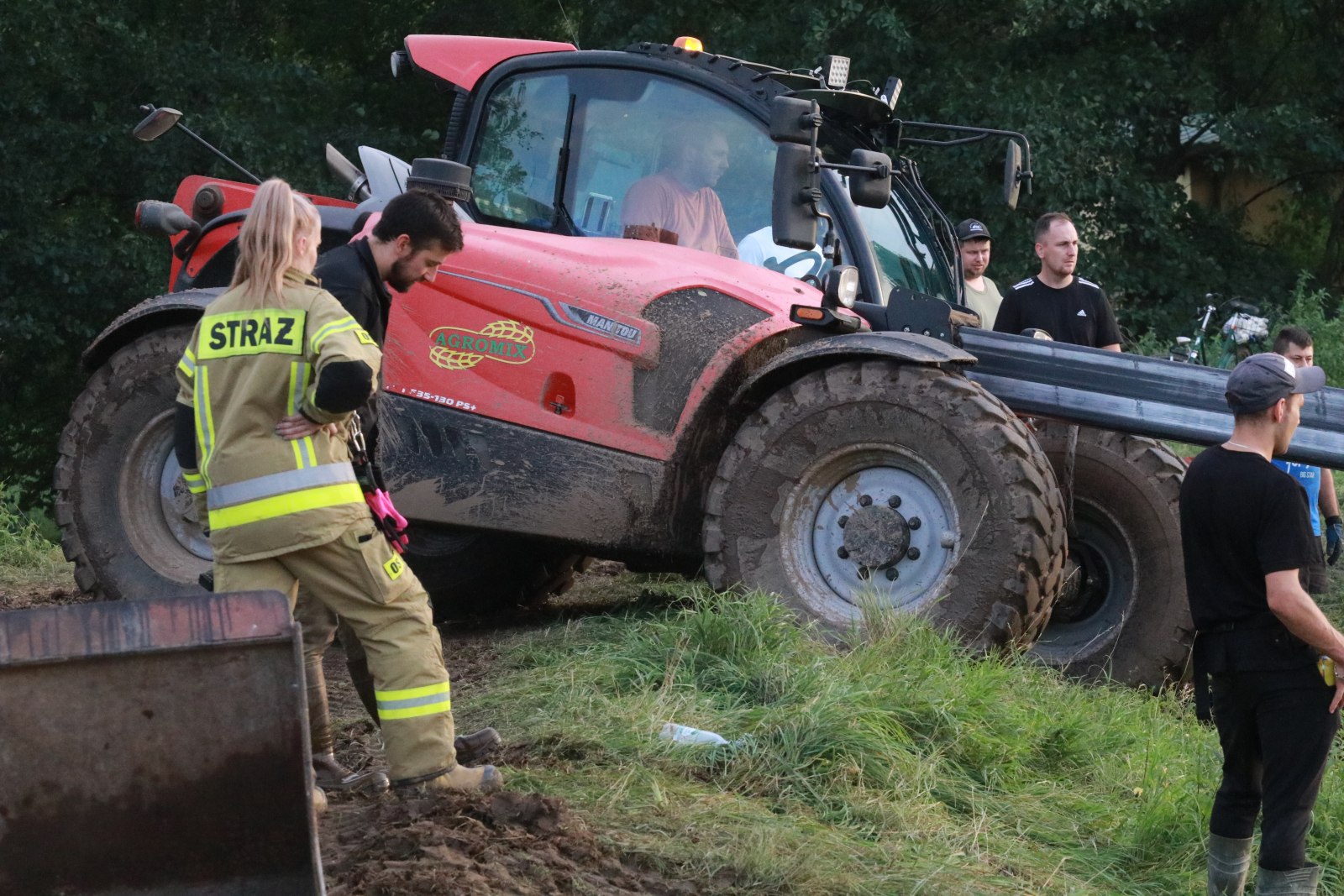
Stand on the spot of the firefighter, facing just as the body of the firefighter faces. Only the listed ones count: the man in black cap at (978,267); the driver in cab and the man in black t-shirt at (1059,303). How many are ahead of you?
3

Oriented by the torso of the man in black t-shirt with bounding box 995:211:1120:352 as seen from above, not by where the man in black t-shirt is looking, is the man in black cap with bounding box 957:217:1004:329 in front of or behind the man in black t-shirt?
behind

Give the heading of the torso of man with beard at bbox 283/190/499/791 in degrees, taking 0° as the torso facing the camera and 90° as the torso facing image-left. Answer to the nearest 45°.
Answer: approximately 270°

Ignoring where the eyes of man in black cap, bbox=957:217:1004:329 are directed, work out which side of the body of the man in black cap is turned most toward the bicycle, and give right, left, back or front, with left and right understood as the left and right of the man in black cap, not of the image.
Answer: left

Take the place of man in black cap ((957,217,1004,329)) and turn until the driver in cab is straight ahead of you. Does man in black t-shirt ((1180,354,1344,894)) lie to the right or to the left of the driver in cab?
left

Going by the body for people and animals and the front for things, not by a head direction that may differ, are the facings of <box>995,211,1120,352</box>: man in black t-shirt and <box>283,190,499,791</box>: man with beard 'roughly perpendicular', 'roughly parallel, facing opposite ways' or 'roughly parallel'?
roughly perpendicular

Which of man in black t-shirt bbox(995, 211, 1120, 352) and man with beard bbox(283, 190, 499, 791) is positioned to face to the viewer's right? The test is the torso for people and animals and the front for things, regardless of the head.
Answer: the man with beard

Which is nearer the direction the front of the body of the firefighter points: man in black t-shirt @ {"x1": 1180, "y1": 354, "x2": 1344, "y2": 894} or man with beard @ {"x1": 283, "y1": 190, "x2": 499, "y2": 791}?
the man with beard

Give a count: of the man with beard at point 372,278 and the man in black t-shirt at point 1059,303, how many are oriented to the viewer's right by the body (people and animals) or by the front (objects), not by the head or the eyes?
1

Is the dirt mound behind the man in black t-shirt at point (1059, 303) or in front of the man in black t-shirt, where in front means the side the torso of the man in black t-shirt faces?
in front
